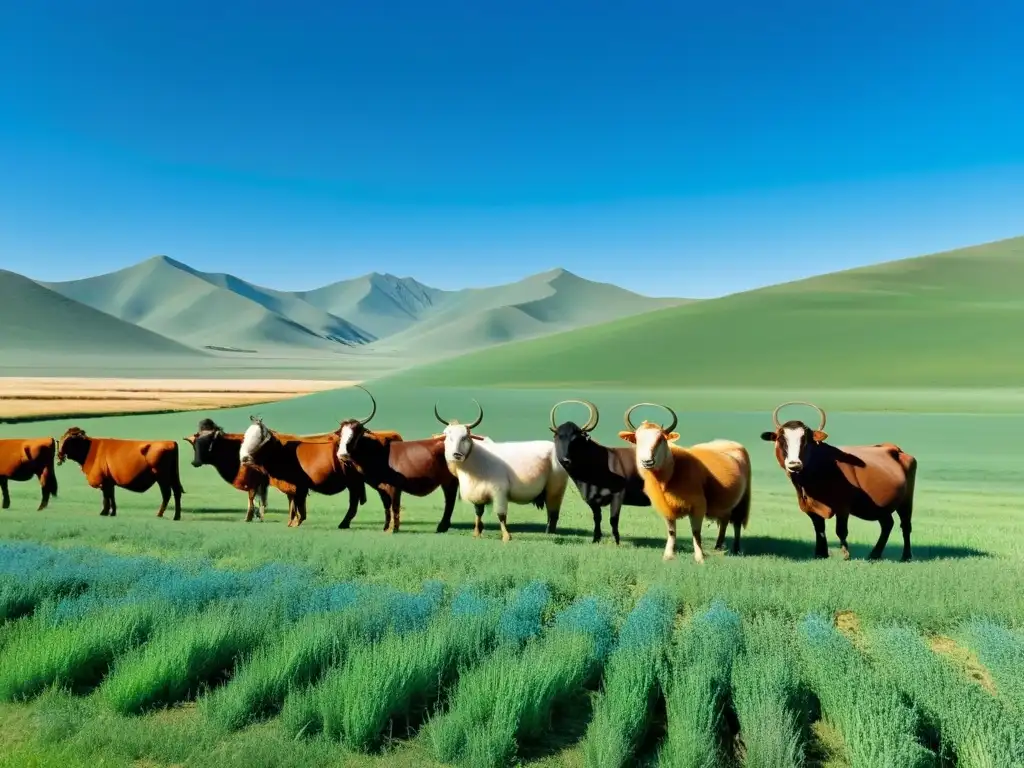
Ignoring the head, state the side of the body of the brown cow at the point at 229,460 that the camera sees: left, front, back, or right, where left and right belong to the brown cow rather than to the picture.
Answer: left

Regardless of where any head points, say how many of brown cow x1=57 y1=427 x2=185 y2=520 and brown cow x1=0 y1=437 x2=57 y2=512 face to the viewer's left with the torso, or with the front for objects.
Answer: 2

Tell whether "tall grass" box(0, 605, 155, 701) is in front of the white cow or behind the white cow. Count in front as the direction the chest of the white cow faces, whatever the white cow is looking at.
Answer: in front

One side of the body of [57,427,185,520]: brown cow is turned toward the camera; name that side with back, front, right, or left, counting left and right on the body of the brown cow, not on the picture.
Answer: left

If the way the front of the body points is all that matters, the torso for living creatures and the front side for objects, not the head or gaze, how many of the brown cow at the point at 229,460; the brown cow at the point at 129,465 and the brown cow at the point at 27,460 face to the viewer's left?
3

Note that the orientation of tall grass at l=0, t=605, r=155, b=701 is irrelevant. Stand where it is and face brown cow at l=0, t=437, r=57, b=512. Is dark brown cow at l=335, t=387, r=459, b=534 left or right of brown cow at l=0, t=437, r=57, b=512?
right

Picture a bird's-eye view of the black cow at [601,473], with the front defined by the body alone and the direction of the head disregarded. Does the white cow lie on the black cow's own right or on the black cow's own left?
on the black cow's own right

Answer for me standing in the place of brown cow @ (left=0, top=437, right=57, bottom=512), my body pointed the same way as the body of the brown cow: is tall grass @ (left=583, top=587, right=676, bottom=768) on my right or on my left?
on my left

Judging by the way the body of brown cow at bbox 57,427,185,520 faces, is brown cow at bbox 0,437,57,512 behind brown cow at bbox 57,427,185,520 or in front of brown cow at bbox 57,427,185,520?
in front

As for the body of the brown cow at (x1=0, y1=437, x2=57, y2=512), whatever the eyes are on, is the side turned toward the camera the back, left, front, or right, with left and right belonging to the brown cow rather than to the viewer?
left

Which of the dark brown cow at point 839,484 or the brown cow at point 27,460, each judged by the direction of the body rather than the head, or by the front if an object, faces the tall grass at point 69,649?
the dark brown cow

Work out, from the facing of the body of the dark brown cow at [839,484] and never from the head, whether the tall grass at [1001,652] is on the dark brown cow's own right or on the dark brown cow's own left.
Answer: on the dark brown cow's own left

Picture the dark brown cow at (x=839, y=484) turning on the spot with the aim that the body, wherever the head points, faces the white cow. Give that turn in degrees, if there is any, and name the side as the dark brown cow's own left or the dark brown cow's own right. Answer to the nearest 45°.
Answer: approximately 45° to the dark brown cow's own right

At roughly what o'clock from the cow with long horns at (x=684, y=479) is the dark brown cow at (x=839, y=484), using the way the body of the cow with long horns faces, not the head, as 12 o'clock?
The dark brown cow is roughly at 7 o'clock from the cow with long horns.
